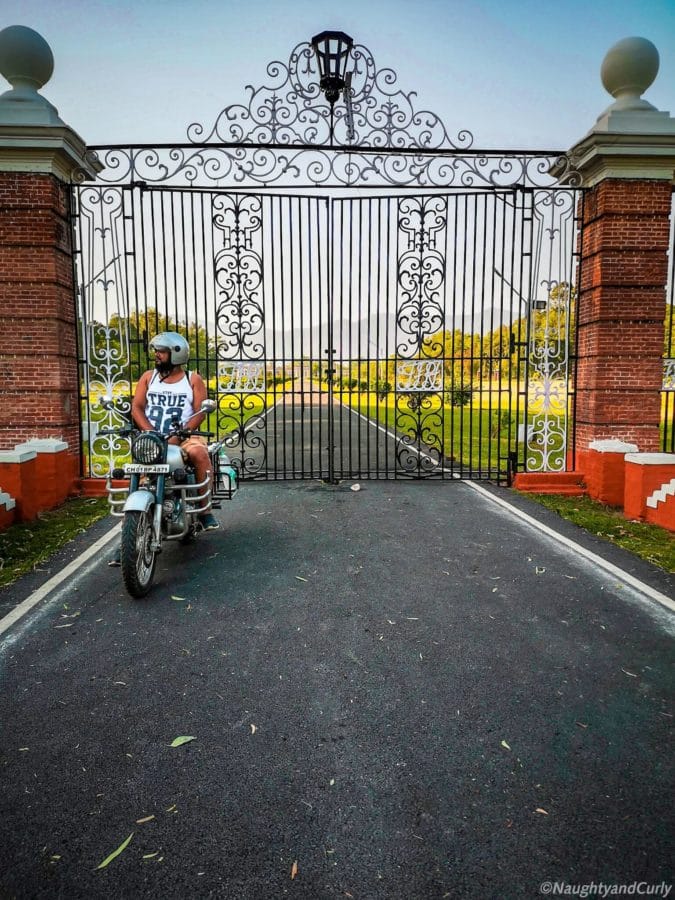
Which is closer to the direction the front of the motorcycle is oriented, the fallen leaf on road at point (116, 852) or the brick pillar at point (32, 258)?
the fallen leaf on road

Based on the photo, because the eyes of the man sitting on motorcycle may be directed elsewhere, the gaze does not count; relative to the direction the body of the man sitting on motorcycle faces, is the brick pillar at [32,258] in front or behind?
behind

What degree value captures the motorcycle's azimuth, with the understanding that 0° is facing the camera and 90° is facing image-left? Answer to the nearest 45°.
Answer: approximately 45°

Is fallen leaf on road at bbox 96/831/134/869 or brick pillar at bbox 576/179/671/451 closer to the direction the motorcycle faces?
the fallen leaf on road

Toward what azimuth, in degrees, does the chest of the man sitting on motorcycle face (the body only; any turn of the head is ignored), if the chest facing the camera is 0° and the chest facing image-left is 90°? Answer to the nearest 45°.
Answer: approximately 0°

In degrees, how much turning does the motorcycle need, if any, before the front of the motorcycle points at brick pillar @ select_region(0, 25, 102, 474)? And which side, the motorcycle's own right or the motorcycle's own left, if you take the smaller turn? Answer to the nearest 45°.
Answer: approximately 135° to the motorcycle's own right

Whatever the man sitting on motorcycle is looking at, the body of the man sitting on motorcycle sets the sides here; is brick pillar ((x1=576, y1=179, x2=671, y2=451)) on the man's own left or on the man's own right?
on the man's own left

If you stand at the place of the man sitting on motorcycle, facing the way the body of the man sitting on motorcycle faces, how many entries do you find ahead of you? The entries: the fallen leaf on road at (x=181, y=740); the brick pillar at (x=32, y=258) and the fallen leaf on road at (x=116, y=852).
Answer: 2
